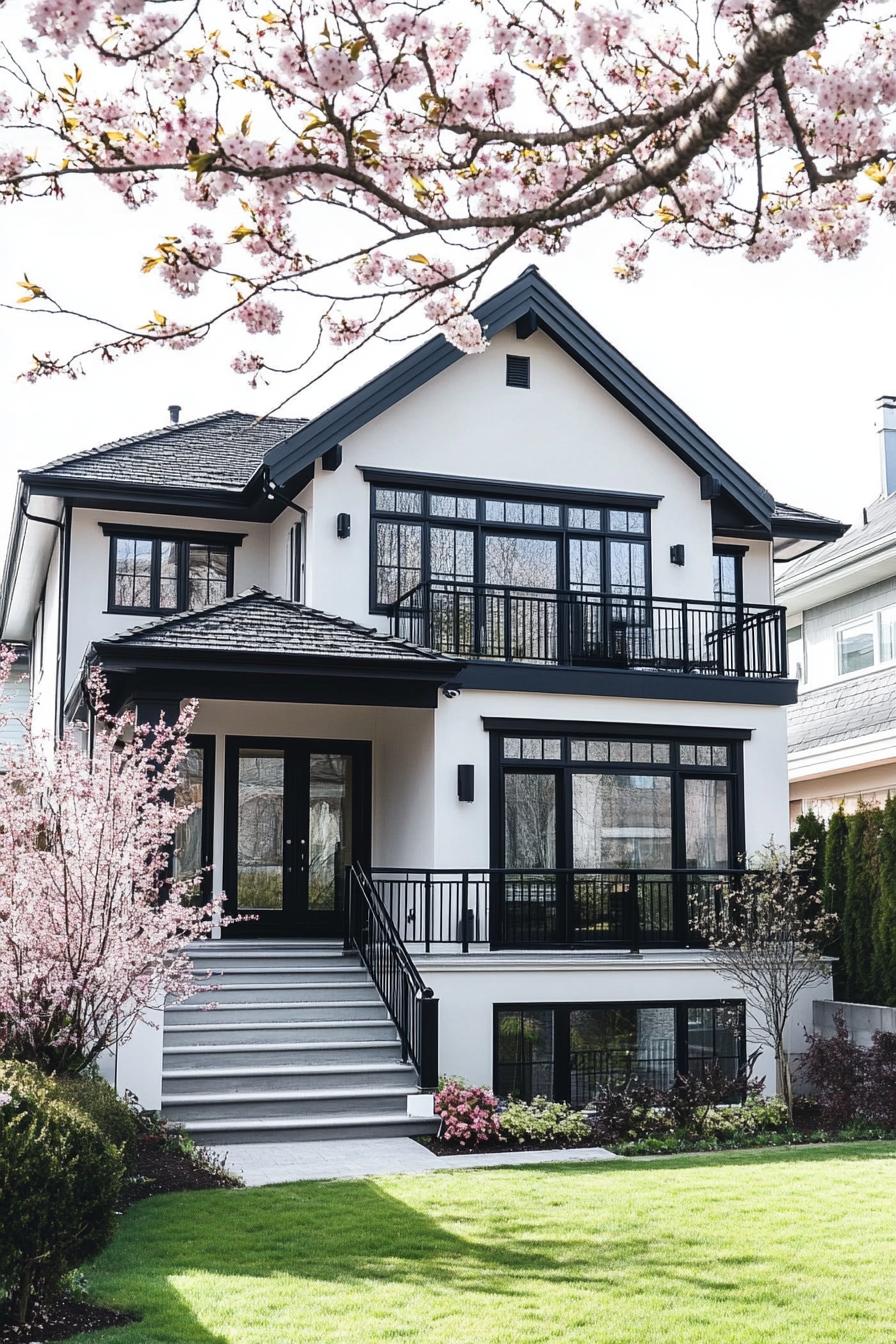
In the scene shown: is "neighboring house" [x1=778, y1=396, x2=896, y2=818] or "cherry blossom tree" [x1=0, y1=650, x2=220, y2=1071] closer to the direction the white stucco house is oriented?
the cherry blossom tree

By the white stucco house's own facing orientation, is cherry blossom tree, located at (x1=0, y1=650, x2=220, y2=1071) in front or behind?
in front

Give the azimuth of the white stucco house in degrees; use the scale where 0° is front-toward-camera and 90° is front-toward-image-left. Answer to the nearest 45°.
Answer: approximately 0°

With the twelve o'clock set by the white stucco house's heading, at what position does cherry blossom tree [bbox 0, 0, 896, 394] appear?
The cherry blossom tree is roughly at 12 o'clock from the white stucco house.

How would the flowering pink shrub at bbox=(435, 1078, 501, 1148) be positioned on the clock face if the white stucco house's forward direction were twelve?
The flowering pink shrub is roughly at 12 o'clock from the white stucco house.

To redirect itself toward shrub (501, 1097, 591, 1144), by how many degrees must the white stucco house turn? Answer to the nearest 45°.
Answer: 0° — it already faces it

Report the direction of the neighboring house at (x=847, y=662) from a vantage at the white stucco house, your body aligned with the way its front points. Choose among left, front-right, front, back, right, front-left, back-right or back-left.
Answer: back-left

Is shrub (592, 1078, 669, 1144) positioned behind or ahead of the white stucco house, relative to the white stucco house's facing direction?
ahead
